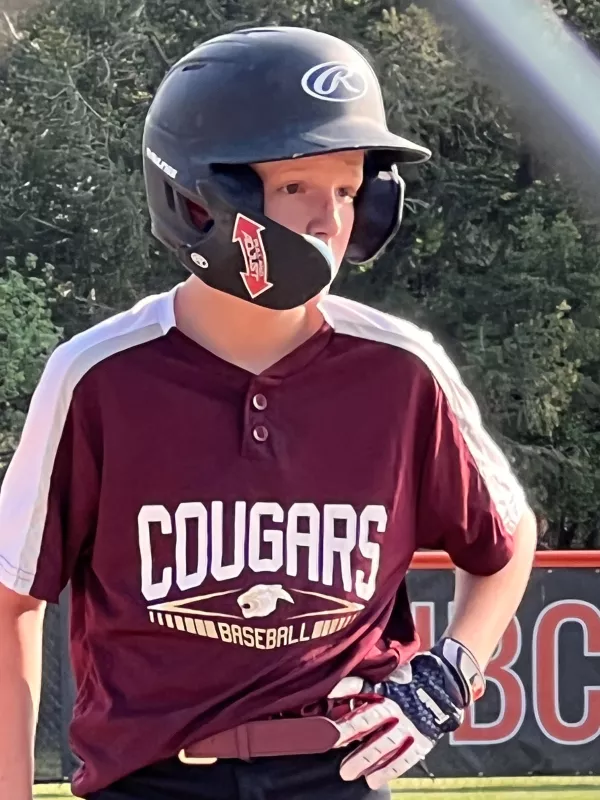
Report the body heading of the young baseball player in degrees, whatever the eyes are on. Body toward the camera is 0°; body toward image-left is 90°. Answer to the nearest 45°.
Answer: approximately 0°

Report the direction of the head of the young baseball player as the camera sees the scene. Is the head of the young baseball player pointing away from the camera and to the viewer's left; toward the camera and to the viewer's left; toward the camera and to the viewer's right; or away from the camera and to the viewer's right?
toward the camera and to the viewer's right
